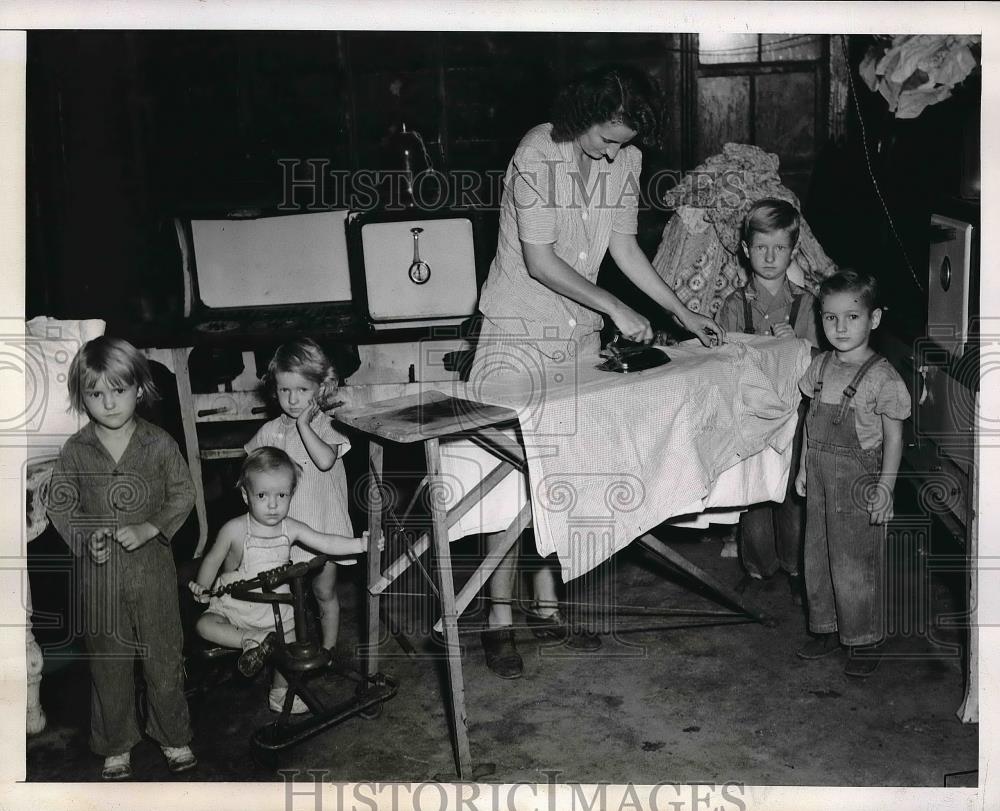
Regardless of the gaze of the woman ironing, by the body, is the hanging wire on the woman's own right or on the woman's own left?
on the woman's own left

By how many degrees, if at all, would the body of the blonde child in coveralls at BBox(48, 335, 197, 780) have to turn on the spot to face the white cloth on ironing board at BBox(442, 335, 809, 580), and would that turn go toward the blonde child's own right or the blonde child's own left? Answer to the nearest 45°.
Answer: approximately 90° to the blonde child's own left

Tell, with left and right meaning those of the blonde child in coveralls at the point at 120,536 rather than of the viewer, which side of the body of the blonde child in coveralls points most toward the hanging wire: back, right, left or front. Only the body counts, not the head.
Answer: left

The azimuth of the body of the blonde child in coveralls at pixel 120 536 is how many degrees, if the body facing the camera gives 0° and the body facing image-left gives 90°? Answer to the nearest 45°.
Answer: approximately 0°

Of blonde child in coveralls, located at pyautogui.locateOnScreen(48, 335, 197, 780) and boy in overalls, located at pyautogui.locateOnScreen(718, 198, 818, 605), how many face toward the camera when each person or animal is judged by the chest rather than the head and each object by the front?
2

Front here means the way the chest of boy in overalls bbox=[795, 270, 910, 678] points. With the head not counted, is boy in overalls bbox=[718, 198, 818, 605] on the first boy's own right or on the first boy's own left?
on the first boy's own right

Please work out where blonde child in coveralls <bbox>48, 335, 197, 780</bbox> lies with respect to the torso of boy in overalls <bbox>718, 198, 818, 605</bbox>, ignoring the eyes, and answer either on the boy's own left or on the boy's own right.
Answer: on the boy's own right

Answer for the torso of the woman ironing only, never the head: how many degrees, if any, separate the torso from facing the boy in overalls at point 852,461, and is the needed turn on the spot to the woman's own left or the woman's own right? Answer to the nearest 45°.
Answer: approximately 45° to the woman's own left

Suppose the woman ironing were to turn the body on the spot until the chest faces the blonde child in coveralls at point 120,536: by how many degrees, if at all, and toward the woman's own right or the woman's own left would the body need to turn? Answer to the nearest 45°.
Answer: approximately 90° to the woman's own right

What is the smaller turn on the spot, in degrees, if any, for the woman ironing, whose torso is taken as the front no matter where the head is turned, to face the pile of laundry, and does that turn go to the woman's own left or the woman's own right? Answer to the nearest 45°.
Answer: approximately 90° to the woman's own left

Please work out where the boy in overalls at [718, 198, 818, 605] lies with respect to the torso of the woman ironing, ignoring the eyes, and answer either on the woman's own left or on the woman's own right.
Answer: on the woman's own left
